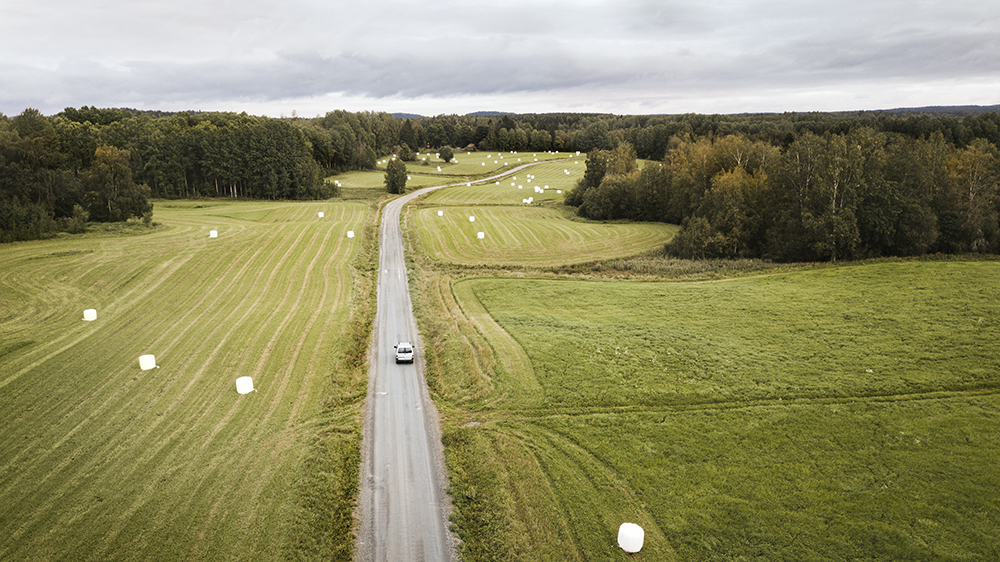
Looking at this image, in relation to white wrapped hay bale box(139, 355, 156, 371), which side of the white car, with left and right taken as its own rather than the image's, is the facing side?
left

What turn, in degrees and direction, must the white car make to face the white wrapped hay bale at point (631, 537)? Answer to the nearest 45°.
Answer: approximately 180°

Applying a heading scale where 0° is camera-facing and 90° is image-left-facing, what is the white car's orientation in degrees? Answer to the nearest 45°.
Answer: approximately 180°
